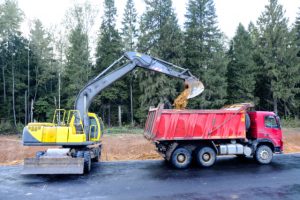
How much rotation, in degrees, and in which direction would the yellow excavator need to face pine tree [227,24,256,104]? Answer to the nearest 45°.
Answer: approximately 45° to its left

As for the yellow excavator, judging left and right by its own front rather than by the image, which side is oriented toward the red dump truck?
front

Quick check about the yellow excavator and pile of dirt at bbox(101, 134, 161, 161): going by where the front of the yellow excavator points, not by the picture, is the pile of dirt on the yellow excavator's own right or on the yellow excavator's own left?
on the yellow excavator's own left

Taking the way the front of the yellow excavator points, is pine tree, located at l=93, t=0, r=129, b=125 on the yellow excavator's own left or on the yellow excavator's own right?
on the yellow excavator's own left

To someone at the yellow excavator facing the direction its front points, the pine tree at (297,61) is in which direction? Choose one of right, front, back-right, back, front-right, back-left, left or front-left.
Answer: front-left

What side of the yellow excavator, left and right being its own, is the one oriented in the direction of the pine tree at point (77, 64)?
left

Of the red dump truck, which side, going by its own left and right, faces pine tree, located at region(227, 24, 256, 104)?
left

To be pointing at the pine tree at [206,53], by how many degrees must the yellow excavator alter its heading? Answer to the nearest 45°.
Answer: approximately 45° to its left

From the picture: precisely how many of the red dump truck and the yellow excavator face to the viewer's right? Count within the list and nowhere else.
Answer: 2

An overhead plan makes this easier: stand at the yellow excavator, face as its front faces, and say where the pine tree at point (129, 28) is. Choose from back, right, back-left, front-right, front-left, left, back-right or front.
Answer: left

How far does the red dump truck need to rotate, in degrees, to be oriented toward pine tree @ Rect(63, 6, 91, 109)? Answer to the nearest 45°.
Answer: approximately 135° to its left

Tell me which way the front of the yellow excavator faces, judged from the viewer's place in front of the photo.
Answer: facing to the right of the viewer

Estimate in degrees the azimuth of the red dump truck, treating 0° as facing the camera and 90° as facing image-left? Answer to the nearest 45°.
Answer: approximately 270°
